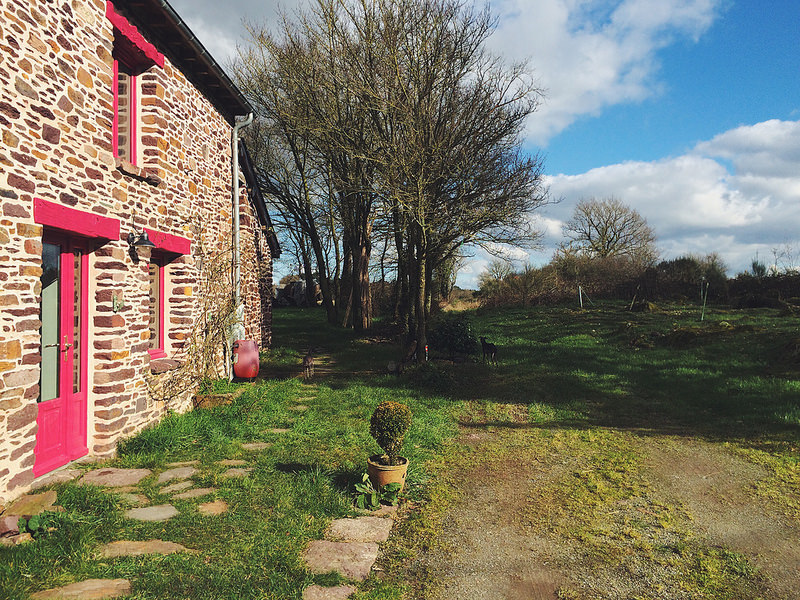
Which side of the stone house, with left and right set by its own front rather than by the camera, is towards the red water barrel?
left

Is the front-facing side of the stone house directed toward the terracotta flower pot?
yes

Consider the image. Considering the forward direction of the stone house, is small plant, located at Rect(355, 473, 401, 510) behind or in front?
in front

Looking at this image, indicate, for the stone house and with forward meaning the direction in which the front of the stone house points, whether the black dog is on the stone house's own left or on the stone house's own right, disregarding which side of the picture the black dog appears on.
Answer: on the stone house's own left

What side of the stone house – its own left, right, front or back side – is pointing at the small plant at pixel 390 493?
front

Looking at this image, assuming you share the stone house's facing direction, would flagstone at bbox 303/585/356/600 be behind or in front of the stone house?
in front

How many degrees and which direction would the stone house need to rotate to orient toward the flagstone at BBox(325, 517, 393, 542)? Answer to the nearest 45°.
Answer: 0° — it already faces it

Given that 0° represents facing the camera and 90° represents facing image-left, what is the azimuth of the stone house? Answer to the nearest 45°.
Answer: approximately 315°
